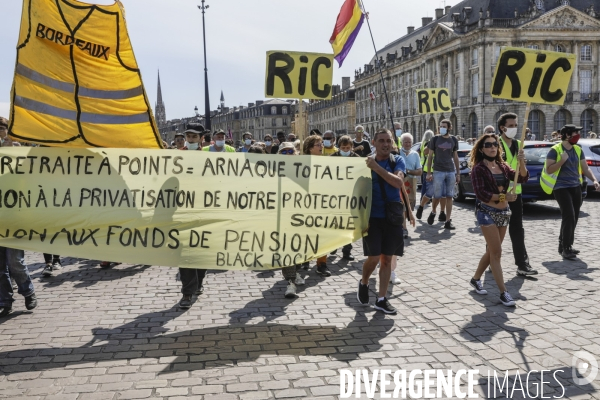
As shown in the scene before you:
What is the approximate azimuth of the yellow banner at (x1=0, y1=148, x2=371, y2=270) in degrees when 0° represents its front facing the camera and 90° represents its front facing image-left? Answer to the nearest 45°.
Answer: approximately 0°

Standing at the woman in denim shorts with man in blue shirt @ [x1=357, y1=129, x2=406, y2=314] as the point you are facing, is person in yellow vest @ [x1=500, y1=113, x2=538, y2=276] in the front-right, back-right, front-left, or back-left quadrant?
back-right

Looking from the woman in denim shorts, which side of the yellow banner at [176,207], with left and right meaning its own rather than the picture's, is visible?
left
